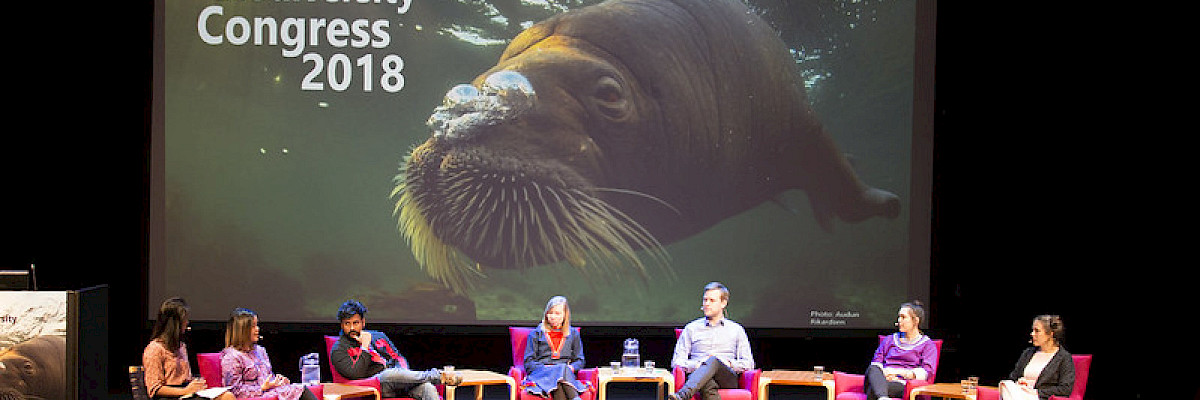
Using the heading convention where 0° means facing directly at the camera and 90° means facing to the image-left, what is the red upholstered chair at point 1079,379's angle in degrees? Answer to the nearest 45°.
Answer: approximately 45°

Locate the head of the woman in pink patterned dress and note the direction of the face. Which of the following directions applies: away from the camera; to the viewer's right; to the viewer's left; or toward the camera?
to the viewer's right

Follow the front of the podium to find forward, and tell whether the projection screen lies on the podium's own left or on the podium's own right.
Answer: on the podium's own left

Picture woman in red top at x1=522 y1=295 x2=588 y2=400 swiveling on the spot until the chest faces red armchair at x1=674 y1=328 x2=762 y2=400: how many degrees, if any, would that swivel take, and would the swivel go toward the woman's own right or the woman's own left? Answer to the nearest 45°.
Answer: approximately 90° to the woman's own left

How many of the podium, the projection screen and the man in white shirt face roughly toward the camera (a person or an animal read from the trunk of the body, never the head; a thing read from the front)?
3

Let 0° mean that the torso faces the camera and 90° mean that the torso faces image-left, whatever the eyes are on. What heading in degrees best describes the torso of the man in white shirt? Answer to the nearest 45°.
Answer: approximately 0°

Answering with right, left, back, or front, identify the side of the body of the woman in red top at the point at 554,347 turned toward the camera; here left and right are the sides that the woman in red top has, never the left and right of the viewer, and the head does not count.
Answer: front

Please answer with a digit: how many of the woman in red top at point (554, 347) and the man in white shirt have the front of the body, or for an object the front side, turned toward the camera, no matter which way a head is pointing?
2

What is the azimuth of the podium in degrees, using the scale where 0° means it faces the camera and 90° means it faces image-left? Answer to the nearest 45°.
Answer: approximately 0°

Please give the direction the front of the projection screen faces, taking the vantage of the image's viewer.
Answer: facing the viewer

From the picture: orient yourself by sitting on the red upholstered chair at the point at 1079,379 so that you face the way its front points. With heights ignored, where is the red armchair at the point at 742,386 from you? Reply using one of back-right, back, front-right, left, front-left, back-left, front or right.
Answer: front-right

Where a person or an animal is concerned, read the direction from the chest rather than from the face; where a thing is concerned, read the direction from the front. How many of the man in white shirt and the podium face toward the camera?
2

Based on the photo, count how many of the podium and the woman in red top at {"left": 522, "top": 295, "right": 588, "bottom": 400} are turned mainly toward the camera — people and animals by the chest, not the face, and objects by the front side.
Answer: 2

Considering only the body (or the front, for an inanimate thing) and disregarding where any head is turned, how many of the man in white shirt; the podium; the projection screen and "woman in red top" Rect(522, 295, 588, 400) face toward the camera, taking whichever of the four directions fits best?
4

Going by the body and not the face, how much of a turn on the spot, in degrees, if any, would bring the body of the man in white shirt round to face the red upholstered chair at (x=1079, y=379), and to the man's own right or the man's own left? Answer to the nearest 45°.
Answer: approximately 90° to the man's own left

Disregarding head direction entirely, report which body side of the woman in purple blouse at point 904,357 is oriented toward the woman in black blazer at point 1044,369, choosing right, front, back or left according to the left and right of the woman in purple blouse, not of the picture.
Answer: left

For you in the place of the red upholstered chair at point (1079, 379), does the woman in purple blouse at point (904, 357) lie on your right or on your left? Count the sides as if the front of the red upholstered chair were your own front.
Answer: on your right
